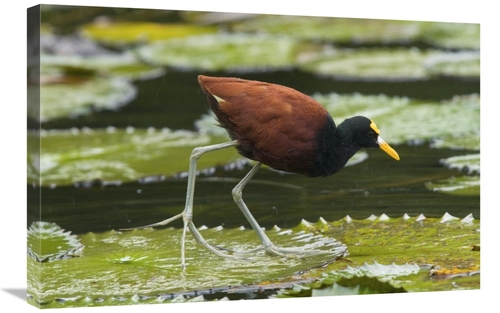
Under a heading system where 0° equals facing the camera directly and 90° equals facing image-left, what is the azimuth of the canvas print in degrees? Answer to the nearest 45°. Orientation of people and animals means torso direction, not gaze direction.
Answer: approximately 315°
